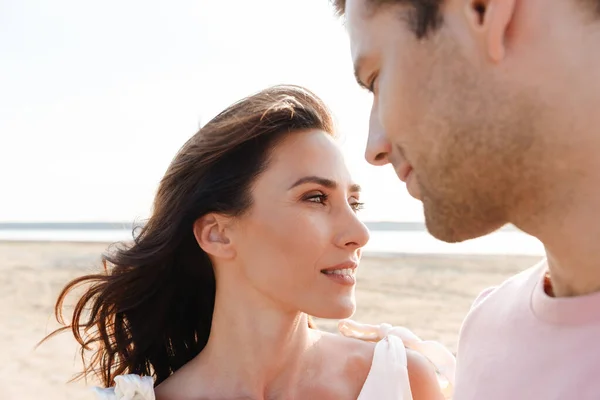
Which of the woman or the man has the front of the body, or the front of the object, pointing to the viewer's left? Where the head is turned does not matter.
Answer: the man

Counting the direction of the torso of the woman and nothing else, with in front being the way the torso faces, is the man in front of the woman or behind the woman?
in front

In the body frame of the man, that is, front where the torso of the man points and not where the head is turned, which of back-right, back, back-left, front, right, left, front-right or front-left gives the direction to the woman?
front-right

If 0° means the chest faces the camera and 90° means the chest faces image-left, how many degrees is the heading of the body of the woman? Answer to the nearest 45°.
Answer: approximately 315°

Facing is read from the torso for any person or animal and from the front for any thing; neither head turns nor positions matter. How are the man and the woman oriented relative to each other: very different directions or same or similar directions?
very different directions

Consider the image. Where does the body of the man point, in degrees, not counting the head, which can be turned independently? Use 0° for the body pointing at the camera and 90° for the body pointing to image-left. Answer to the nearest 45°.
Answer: approximately 90°

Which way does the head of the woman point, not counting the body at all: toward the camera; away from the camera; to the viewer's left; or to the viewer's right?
to the viewer's right

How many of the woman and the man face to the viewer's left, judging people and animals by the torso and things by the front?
1
